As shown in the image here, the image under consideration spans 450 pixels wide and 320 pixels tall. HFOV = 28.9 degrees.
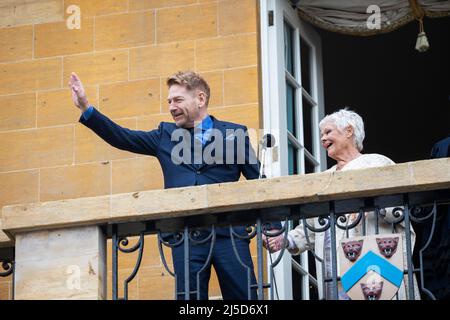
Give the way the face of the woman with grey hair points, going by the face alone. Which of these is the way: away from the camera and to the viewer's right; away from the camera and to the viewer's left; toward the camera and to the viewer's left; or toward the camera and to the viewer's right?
toward the camera and to the viewer's left

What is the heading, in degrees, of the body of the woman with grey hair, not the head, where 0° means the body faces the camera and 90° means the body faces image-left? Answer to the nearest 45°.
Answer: approximately 45°
